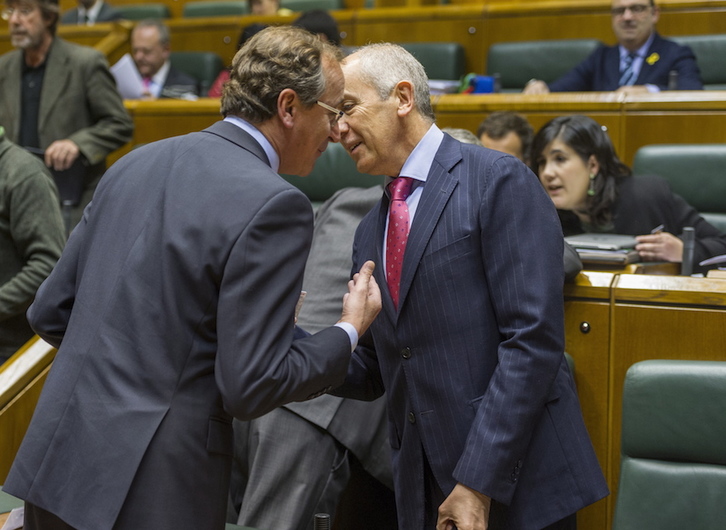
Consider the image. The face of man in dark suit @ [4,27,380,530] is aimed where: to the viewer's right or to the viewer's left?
to the viewer's right

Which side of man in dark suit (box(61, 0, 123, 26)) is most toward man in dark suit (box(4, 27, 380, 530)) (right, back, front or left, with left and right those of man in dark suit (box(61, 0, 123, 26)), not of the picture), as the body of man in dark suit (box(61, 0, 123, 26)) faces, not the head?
front

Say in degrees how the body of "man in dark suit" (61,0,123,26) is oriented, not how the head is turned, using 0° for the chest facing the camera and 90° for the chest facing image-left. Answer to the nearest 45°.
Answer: approximately 0°

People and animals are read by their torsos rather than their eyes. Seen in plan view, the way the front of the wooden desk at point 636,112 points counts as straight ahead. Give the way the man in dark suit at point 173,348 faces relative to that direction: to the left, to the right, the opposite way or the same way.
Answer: the opposite way

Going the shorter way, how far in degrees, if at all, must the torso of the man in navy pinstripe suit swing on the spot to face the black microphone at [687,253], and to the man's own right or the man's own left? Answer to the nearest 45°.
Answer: approximately 180°

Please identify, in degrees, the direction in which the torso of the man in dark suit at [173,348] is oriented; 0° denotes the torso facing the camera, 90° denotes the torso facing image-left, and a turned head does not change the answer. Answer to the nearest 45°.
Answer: approximately 225°

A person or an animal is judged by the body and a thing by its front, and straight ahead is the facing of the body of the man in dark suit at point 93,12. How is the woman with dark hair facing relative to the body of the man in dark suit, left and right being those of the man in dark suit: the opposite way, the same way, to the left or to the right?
to the right

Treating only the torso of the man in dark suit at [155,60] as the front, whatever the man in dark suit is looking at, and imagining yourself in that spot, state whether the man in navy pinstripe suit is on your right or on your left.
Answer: on your left

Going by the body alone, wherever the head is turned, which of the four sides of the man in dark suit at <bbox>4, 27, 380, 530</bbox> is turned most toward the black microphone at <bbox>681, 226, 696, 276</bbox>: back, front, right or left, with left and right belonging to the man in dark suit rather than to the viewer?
front

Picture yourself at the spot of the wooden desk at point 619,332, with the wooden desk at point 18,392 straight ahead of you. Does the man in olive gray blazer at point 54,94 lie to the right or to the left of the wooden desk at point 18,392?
right

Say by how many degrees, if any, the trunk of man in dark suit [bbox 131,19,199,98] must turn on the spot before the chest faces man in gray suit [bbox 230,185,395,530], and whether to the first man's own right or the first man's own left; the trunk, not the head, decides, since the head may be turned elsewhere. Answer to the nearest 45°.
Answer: approximately 45° to the first man's own left

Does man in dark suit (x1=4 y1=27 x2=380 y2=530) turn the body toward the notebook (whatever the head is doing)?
yes

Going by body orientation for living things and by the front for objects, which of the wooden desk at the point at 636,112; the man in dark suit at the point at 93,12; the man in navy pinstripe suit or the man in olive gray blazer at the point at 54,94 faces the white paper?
the man in dark suit at the point at 93,12
